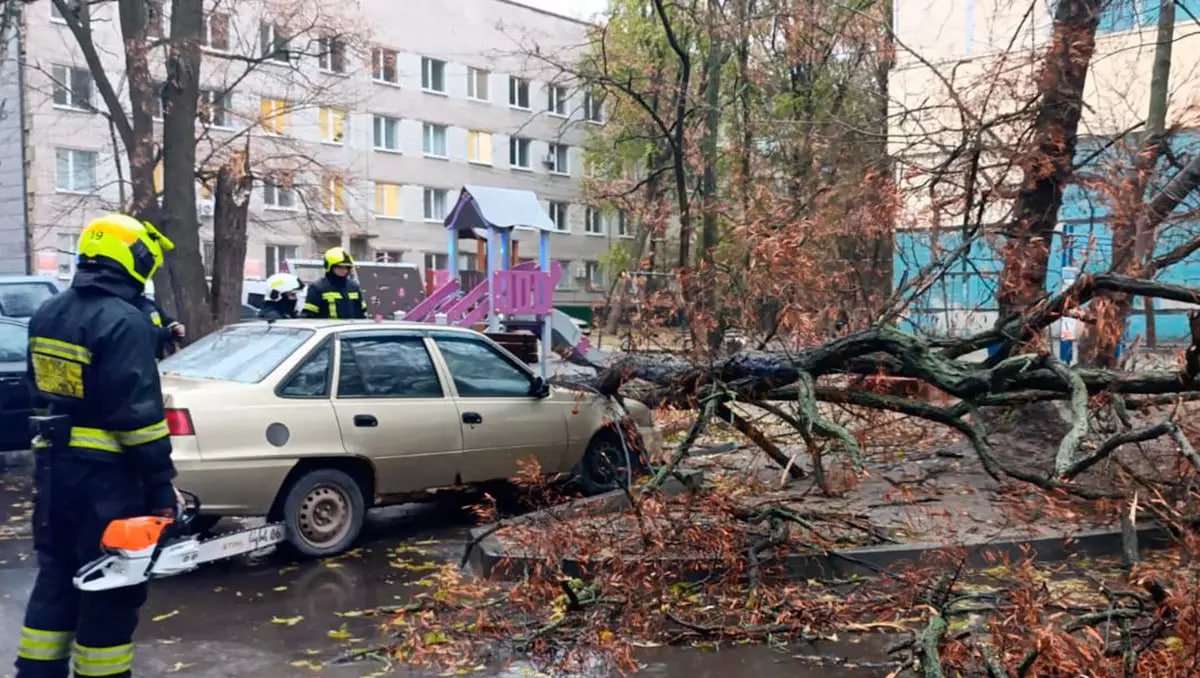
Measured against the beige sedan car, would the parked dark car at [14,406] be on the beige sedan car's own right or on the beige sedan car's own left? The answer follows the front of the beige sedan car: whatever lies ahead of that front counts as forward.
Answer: on the beige sedan car's own left

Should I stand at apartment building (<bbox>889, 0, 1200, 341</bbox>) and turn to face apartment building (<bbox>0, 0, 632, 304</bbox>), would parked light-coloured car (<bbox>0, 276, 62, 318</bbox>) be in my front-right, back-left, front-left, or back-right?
front-left

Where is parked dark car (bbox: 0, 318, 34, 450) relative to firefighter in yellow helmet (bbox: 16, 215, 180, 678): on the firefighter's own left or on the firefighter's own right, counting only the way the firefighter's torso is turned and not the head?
on the firefighter's own left

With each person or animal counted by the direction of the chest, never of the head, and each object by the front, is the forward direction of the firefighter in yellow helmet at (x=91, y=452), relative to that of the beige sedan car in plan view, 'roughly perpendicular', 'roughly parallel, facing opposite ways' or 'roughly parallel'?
roughly parallel

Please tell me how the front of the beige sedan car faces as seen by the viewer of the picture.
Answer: facing away from the viewer and to the right of the viewer

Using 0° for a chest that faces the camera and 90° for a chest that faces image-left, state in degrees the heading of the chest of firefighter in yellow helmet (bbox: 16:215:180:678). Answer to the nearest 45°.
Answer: approximately 225°

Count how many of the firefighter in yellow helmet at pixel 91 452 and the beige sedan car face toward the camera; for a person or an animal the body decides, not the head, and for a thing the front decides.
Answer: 0

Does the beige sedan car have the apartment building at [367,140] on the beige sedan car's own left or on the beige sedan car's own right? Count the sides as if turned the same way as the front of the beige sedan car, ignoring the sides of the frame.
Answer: on the beige sedan car's own left

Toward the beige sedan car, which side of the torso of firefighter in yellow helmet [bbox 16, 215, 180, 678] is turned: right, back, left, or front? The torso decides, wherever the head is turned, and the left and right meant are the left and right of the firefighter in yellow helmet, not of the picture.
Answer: front

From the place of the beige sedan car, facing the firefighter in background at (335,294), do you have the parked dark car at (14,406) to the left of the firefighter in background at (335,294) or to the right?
left
